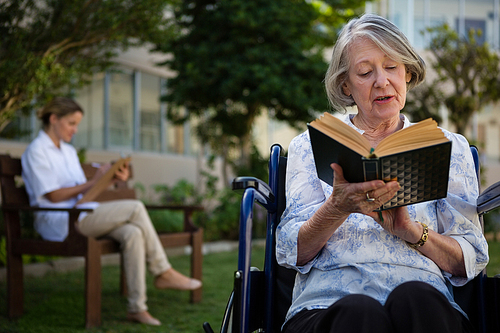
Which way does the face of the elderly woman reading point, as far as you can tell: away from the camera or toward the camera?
toward the camera

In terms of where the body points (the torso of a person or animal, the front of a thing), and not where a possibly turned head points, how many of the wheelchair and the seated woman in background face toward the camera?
1

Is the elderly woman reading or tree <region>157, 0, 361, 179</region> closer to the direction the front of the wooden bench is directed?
the elderly woman reading

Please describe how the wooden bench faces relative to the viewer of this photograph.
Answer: facing the viewer and to the right of the viewer

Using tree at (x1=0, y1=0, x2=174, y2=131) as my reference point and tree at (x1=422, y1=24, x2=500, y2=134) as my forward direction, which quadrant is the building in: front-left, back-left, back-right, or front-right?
front-left

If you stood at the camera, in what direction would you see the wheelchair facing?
facing the viewer

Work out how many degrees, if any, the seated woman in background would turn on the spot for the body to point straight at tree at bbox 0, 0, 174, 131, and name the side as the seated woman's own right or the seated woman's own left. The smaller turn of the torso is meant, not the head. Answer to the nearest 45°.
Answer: approximately 90° to the seated woman's own left

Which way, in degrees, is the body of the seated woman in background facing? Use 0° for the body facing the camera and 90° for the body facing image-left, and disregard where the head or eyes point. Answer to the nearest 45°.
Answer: approximately 270°

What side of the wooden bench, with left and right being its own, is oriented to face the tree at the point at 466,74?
left

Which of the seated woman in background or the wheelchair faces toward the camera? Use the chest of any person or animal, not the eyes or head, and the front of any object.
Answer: the wheelchair

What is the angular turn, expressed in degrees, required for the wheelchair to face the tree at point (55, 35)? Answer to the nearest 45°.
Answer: approximately 135° to its right
